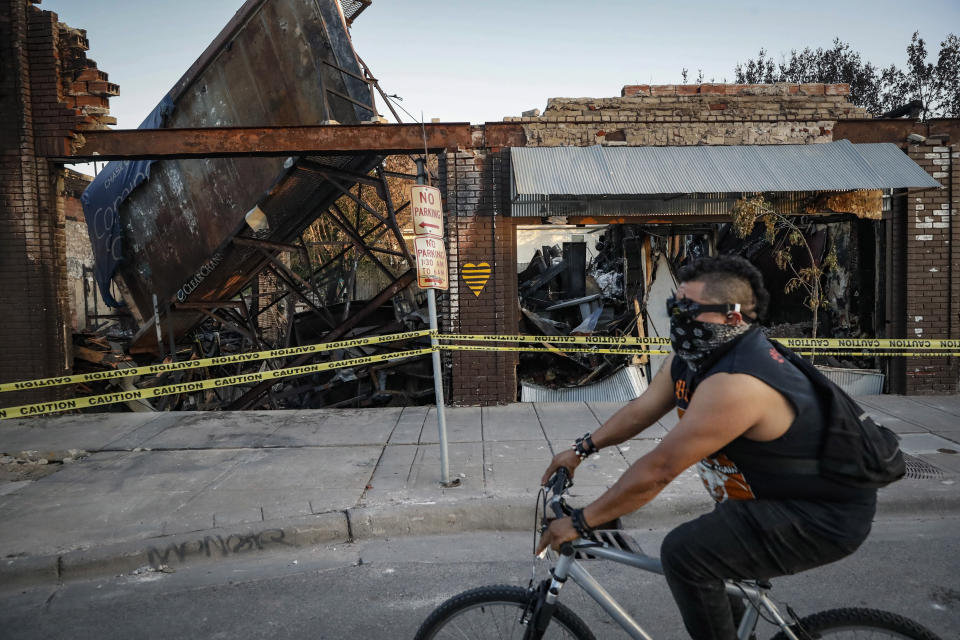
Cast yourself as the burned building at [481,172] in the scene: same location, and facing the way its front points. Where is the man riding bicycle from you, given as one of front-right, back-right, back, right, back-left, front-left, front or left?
front

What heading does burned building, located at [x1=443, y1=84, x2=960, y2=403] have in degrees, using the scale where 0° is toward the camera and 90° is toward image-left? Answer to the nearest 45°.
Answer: approximately 0°

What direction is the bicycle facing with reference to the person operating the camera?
facing to the left of the viewer

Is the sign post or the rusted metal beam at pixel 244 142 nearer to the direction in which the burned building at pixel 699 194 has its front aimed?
the sign post

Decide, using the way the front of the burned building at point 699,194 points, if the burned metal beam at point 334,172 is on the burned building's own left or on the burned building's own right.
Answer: on the burned building's own right

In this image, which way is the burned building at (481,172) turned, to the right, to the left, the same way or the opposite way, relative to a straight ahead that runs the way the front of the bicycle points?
to the left

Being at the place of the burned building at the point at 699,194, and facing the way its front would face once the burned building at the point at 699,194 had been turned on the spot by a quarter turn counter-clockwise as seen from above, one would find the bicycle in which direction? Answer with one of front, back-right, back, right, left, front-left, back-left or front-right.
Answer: right

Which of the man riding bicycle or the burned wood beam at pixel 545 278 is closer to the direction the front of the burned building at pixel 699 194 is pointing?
the man riding bicycle

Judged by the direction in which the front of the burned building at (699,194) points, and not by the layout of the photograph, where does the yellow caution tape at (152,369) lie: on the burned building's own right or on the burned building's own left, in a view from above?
on the burned building's own right

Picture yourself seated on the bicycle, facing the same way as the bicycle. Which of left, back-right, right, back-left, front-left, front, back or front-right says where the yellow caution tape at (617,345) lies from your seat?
right

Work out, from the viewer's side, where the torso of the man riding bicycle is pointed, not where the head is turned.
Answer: to the viewer's left

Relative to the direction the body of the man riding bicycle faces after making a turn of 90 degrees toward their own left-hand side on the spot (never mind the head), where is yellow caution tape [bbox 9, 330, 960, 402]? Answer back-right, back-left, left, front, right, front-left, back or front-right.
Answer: back

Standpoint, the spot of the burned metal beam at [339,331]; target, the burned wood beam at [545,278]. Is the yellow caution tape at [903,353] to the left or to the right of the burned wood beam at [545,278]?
right

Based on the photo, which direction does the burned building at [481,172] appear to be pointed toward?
toward the camera

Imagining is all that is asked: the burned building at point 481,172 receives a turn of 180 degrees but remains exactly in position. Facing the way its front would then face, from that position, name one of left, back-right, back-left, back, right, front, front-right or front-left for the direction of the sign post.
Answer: back
